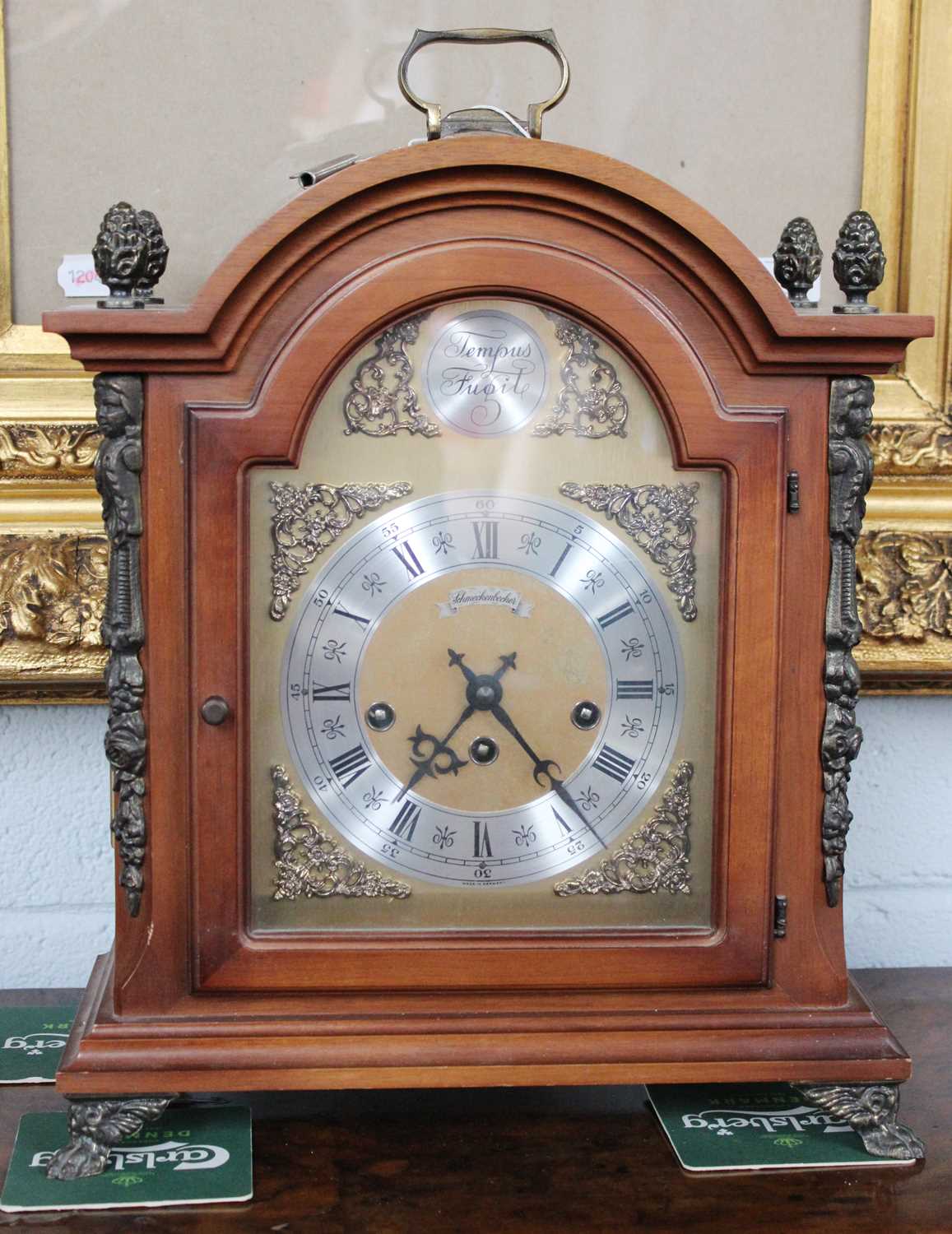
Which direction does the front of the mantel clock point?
toward the camera

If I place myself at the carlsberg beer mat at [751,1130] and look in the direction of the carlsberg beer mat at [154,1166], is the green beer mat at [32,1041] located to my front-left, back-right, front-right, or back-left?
front-right

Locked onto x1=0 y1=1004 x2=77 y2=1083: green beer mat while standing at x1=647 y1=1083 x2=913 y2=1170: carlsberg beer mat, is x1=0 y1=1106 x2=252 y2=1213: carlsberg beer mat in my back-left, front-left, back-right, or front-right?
front-left
